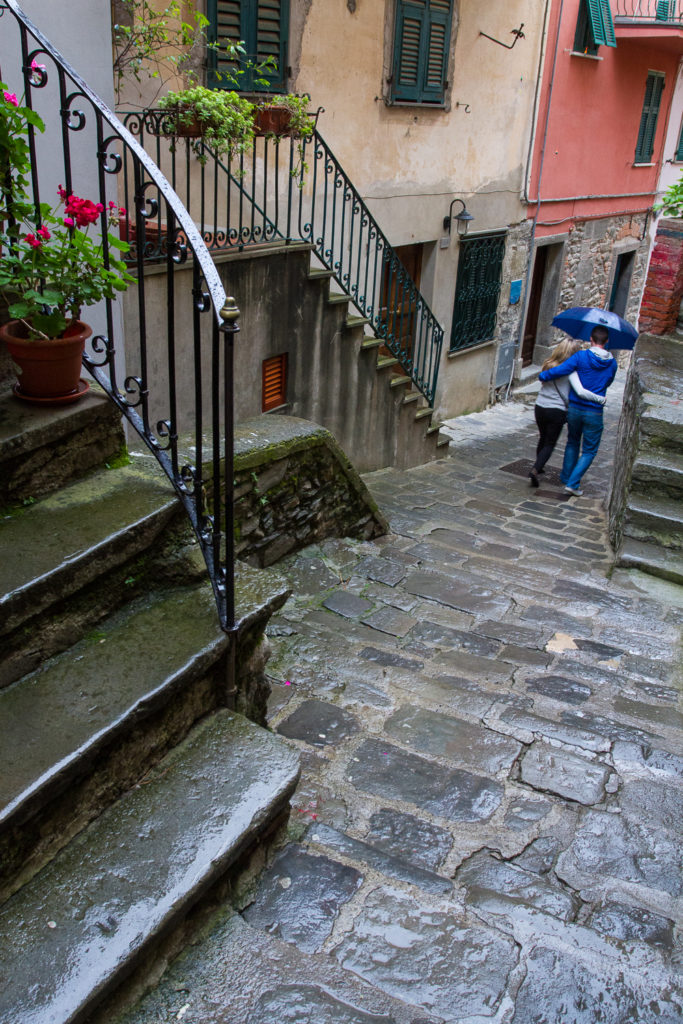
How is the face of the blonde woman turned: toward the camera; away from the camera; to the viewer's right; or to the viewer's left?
away from the camera

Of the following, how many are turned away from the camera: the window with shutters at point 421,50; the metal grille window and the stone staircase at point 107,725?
0

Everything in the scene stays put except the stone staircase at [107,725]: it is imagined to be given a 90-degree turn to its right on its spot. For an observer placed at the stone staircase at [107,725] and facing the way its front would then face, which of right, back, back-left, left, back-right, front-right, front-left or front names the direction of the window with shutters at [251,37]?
back-right

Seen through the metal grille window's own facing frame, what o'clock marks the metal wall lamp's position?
The metal wall lamp is roughly at 2 o'clock from the metal grille window.

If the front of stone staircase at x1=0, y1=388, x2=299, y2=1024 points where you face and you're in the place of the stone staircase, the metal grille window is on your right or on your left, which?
on your left

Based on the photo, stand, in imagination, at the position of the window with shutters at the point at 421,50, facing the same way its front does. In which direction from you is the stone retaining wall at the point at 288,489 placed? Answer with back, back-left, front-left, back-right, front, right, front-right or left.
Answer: front-right

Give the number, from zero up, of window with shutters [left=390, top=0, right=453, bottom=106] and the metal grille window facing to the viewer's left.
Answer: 0

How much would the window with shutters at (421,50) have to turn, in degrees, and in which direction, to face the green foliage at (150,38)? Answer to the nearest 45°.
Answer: approximately 90° to its right

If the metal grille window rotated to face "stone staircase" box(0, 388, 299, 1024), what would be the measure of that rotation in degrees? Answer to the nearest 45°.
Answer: approximately 45° to its right

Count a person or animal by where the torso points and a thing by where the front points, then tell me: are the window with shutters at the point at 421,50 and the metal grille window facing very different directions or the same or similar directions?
same or similar directions

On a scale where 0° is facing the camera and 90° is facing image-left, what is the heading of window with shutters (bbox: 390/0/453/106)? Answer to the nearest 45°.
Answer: approximately 315°

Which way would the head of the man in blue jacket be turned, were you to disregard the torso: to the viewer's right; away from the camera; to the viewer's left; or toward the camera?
away from the camera

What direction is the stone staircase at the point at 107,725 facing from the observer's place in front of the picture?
facing the viewer and to the right of the viewer
